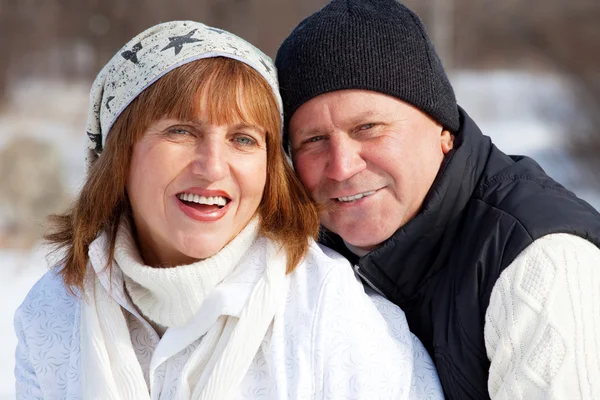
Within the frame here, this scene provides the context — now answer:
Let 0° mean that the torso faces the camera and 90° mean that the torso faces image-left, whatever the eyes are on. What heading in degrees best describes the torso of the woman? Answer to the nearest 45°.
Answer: approximately 0°

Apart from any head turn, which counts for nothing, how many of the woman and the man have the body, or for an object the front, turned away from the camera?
0

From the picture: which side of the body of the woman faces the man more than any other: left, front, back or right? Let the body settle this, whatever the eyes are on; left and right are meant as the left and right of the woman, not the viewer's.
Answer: left

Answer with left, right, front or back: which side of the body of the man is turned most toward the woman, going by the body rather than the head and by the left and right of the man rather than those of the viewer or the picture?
front

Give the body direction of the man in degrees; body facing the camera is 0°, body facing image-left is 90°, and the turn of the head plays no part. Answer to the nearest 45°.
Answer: approximately 45°
